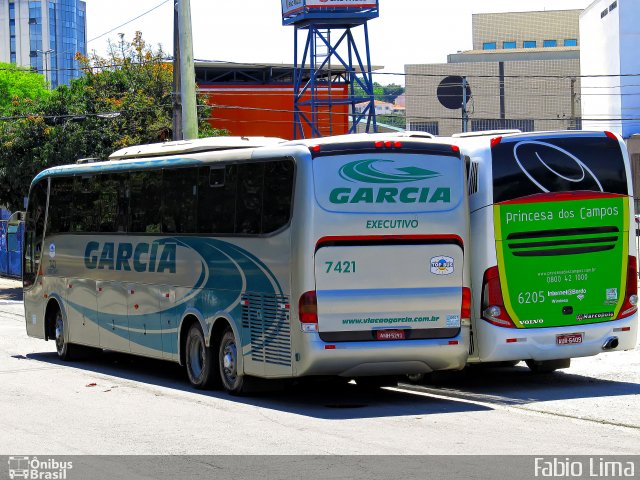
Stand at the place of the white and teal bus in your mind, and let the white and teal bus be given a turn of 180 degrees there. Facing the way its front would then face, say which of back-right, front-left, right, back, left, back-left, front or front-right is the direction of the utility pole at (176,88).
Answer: back-left

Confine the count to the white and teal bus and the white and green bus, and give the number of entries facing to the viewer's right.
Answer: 0

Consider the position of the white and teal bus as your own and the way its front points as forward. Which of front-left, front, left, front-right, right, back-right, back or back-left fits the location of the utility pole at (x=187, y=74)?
front-right

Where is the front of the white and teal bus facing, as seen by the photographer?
facing away from the viewer and to the left of the viewer

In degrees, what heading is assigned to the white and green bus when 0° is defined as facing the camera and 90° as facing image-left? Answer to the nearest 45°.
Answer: approximately 180°

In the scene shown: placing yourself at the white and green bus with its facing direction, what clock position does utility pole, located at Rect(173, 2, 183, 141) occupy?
The utility pole is roughly at 11 o'clock from the white and green bus.

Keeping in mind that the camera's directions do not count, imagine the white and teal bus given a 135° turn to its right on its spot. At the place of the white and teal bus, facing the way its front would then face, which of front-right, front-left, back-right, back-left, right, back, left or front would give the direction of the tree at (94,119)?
left
